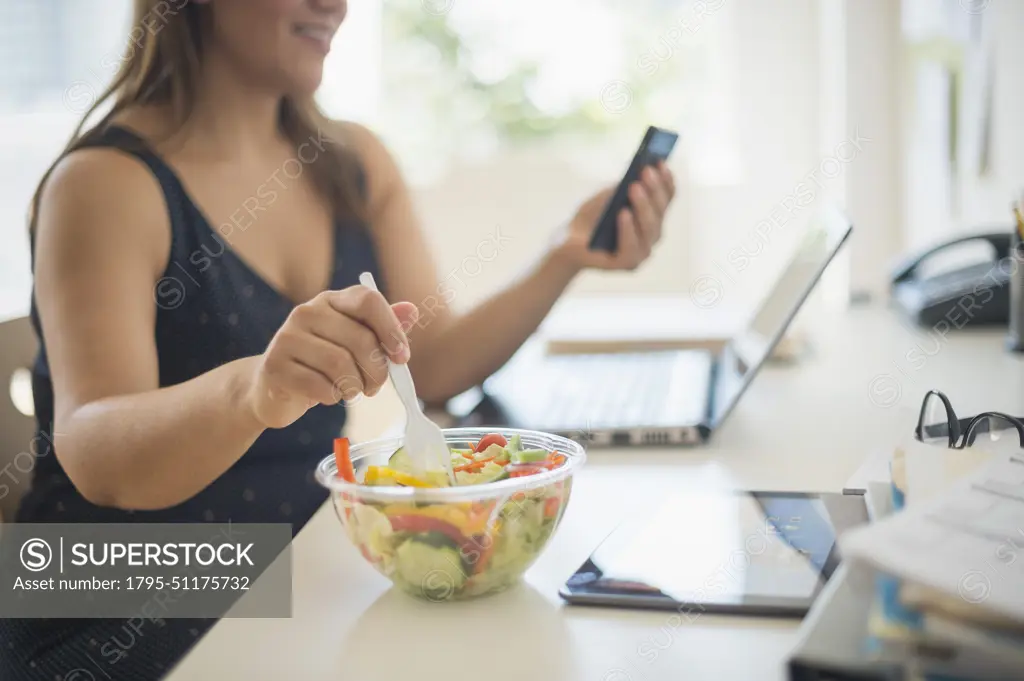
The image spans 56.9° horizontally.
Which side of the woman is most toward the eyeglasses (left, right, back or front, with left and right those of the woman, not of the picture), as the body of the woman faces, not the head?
front

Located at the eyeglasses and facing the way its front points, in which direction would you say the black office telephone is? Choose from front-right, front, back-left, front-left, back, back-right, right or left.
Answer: back-right

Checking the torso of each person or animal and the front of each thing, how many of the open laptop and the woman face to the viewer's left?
1

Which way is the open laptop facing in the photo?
to the viewer's left

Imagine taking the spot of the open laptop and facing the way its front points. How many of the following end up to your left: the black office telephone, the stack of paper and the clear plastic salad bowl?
2

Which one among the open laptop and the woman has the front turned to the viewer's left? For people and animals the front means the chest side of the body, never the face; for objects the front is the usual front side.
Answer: the open laptop

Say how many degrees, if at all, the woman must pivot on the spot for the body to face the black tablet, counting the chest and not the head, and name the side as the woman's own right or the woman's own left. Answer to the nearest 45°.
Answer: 0° — they already face it

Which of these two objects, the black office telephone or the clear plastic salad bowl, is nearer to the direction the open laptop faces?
the clear plastic salad bowl

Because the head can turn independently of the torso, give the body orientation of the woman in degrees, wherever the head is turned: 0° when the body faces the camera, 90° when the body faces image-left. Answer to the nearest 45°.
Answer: approximately 315°

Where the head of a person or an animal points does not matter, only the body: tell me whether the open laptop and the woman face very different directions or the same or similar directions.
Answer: very different directions
